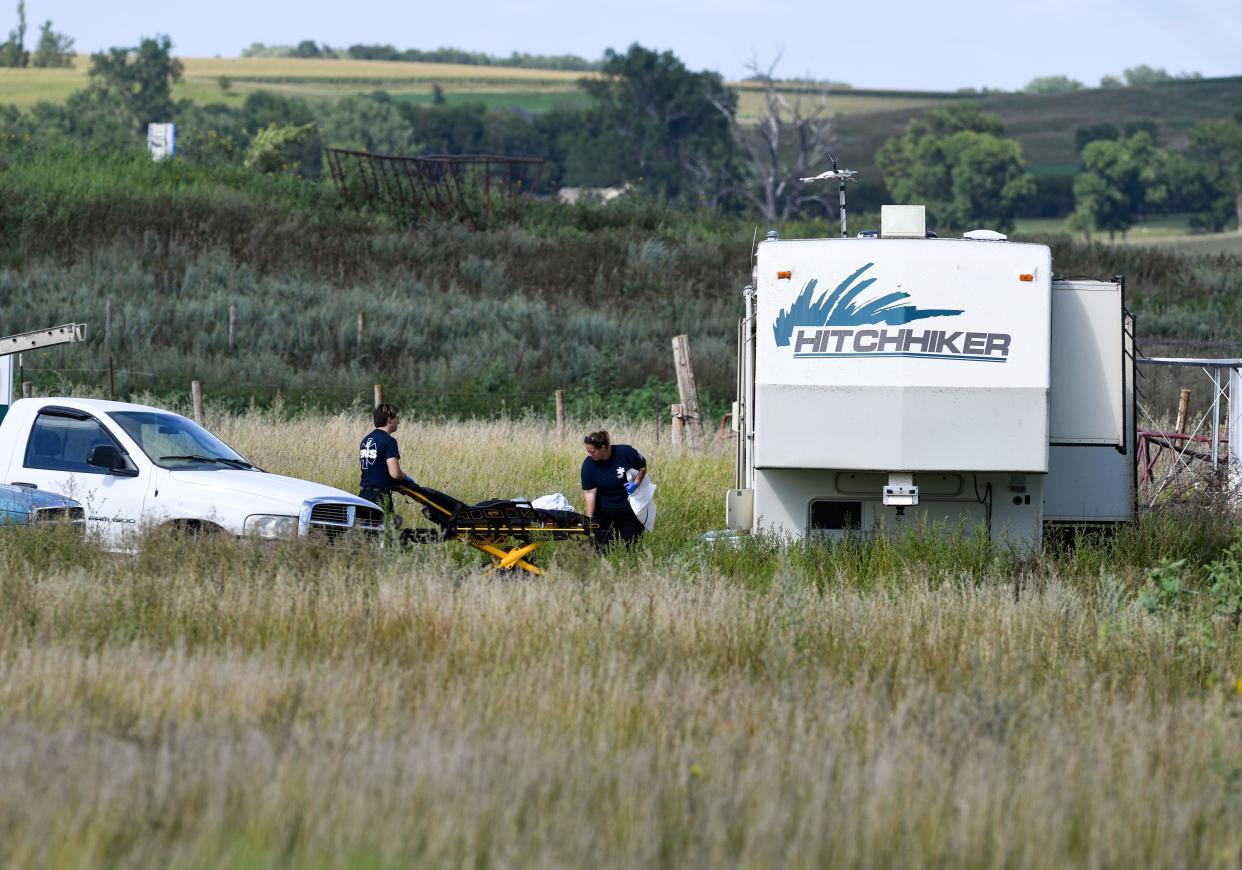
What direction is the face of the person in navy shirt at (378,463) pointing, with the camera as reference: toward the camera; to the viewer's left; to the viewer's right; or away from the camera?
to the viewer's right

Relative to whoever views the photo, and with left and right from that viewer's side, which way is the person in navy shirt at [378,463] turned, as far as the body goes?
facing away from the viewer and to the right of the viewer

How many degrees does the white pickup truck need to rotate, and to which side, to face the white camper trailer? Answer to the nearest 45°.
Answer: approximately 45° to its left

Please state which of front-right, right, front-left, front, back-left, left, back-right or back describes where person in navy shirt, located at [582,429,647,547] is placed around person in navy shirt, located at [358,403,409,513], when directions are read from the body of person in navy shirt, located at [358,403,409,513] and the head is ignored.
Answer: front-right

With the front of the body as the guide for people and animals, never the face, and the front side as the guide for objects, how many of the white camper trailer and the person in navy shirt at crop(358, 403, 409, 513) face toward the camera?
1
